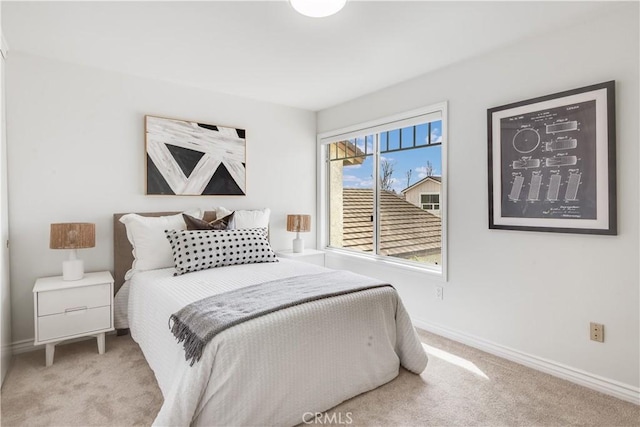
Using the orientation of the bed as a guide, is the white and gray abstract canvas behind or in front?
behind

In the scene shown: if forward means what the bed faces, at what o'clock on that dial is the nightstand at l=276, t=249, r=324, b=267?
The nightstand is roughly at 8 o'clock from the bed.

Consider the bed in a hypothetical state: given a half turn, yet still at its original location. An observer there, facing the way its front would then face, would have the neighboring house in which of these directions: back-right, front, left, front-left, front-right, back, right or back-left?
right

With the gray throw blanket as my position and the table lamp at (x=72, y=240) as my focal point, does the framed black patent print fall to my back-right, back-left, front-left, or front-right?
back-right

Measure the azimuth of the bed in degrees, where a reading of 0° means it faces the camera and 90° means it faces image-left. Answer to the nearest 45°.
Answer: approximately 315°

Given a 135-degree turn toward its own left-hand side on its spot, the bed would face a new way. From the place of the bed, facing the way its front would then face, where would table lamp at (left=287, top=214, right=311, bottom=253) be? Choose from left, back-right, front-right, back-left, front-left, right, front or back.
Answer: front

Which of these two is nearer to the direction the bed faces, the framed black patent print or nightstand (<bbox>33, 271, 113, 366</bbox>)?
the framed black patent print

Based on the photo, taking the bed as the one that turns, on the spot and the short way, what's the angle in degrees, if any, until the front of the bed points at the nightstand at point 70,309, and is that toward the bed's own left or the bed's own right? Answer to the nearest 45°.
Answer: approximately 180°
